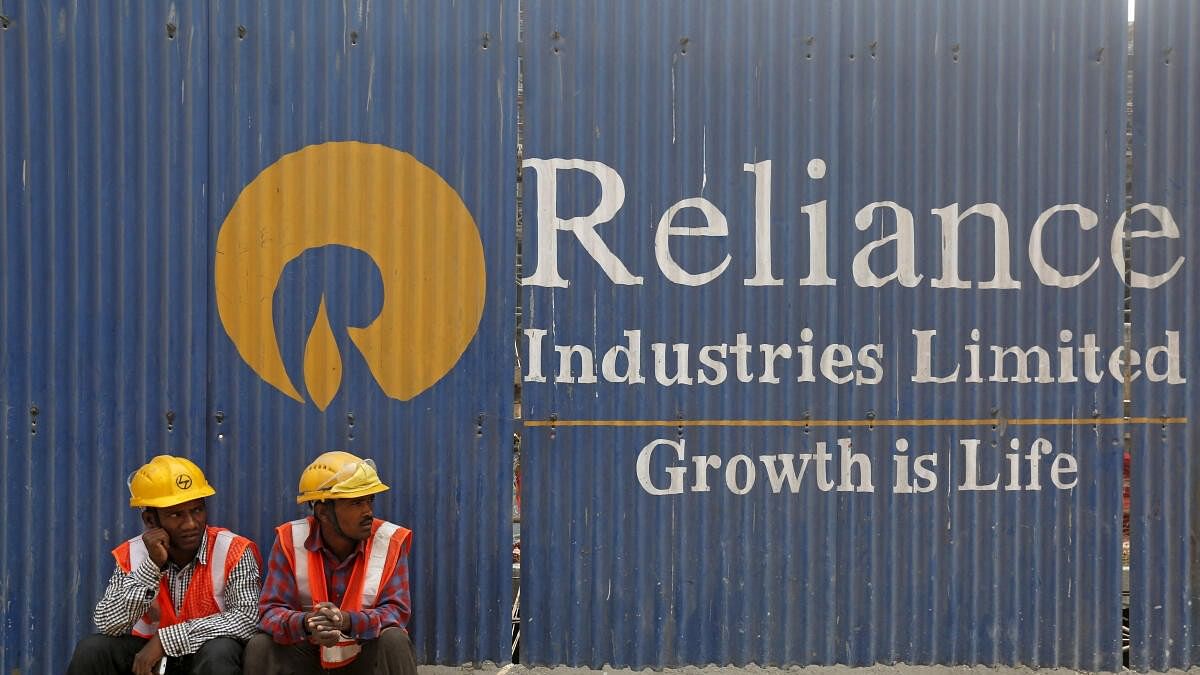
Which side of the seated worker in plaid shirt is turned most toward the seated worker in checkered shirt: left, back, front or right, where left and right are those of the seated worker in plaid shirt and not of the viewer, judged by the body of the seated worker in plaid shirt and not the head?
right

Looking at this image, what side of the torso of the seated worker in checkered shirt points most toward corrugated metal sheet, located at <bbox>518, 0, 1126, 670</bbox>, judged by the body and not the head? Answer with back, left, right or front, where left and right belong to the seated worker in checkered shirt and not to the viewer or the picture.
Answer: left

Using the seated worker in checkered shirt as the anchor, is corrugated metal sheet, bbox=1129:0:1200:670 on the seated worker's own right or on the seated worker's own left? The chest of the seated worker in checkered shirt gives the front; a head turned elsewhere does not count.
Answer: on the seated worker's own left

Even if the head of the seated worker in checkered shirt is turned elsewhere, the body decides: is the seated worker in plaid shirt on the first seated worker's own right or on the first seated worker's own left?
on the first seated worker's own left

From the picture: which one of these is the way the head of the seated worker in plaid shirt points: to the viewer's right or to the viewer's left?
to the viewer's right

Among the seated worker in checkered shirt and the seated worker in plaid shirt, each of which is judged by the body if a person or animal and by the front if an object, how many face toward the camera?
2
